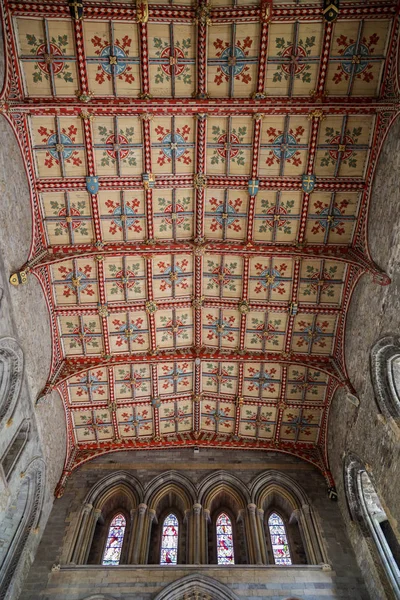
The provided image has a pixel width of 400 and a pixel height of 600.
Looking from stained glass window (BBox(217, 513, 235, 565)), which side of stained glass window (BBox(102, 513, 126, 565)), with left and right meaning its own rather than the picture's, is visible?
left

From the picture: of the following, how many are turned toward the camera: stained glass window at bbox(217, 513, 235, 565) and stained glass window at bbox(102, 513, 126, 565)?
2

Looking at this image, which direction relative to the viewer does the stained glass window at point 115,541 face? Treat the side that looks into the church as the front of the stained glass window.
toward the camera

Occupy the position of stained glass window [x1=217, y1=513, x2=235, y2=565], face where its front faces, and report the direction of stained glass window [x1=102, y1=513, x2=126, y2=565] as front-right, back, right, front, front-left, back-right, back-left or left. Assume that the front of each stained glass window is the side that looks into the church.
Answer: right

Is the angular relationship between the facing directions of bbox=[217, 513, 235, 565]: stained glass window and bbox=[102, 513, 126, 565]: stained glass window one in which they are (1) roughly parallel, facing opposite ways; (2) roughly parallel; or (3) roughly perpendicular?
roughly parallel

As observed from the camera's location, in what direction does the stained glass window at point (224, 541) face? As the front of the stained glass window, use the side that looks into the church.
facing the viewer
